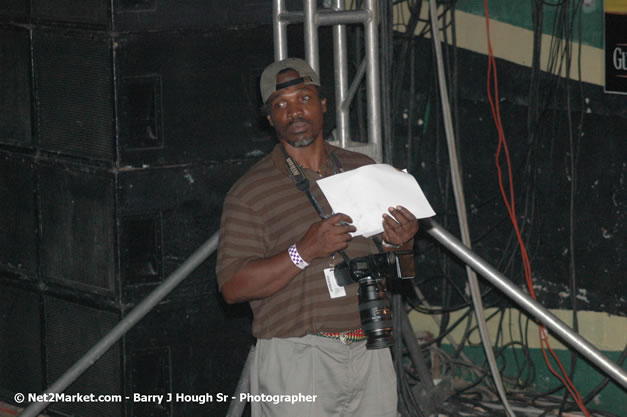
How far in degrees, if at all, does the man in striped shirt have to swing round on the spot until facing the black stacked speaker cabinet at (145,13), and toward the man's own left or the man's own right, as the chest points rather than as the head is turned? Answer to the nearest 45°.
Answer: approximately 180°

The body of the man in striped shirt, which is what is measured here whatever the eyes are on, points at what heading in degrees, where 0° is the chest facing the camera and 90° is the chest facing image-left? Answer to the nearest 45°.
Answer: approximately 315°

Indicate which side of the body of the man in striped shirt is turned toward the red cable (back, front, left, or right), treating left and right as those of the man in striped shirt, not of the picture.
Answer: left

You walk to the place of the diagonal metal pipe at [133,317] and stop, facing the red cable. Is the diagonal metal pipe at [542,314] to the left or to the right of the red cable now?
right

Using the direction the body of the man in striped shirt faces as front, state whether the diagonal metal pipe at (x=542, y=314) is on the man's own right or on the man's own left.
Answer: on the man's own left
